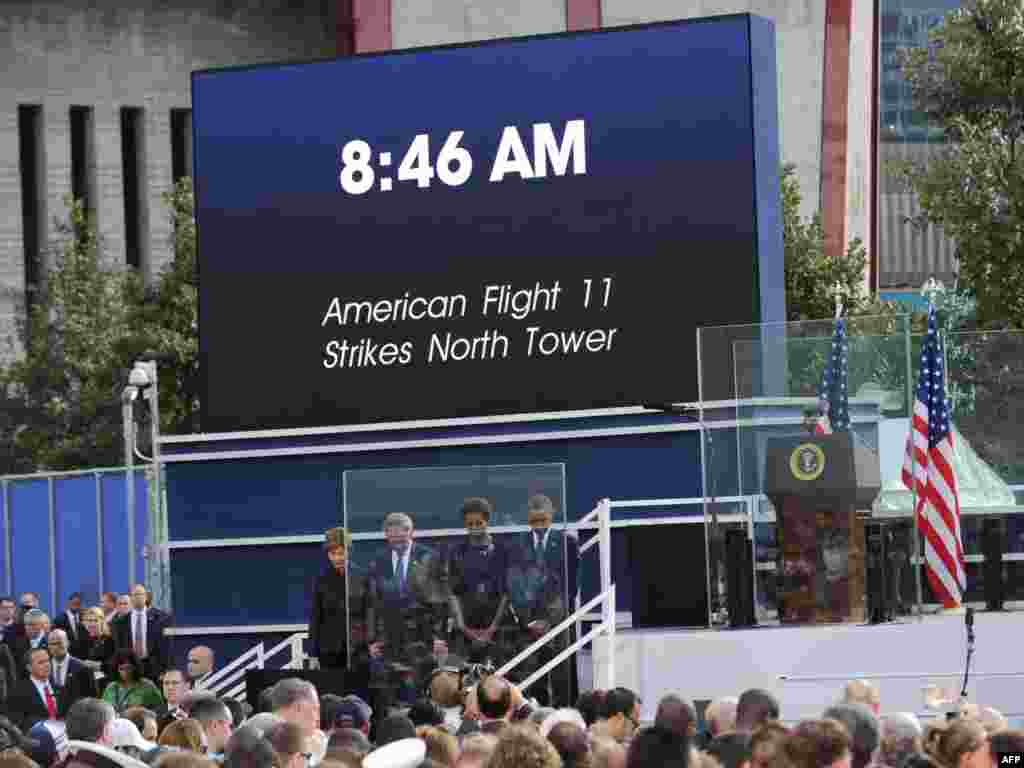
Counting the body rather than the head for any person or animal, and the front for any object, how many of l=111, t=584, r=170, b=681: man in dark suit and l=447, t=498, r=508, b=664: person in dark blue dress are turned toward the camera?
2

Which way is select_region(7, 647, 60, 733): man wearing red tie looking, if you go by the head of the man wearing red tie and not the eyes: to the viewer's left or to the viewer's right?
to the viewer's right

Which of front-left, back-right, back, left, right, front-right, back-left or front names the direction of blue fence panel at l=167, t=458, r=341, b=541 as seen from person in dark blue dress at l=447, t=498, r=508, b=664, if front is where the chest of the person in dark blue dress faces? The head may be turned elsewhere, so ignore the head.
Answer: back-right

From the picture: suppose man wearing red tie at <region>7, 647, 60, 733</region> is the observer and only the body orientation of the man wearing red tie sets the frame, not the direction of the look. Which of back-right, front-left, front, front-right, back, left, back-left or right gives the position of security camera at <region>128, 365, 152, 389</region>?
back-left

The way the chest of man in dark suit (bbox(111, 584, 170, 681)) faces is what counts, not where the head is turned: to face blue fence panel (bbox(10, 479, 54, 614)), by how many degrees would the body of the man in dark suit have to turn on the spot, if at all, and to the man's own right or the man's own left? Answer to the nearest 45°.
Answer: approximately 180°

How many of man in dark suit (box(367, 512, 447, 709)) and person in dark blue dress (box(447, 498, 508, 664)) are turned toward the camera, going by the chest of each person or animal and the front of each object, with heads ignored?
2

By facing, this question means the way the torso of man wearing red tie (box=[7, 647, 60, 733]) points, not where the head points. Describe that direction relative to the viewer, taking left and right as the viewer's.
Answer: facing the viewer and to the right of the viewer
